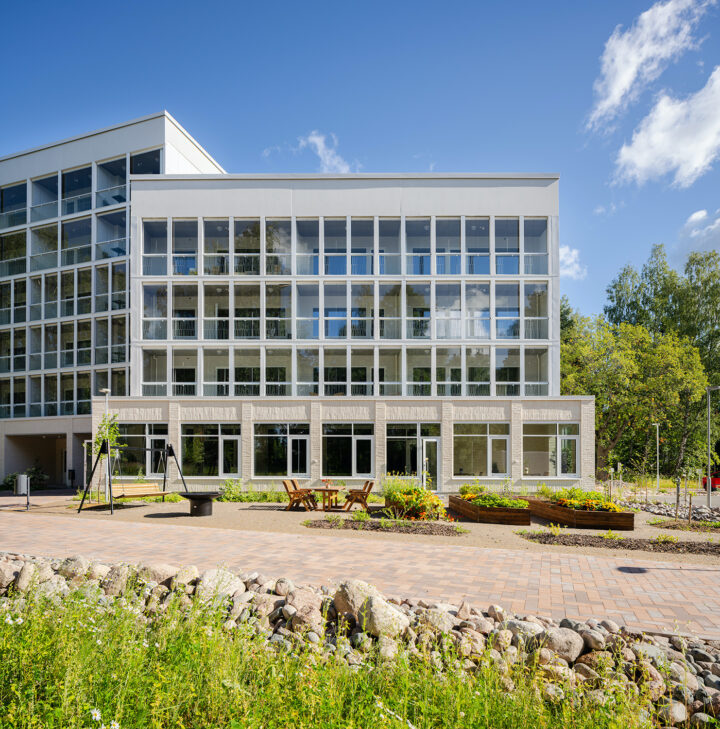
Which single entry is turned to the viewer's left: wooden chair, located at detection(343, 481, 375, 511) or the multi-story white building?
the wooden chair

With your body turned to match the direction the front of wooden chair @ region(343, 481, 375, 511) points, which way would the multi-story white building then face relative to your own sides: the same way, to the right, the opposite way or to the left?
to the left

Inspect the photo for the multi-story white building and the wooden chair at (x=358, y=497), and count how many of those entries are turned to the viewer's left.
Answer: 1

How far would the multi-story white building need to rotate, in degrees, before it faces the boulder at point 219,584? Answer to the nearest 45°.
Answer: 0° — it already faces it

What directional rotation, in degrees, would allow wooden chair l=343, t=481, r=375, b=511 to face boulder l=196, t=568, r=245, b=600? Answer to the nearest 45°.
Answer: approximately 90° to its left

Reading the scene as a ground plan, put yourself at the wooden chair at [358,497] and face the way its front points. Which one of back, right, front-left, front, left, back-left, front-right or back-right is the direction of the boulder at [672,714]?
left

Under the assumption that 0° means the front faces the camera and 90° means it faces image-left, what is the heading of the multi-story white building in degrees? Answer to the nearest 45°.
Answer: approximately 0°

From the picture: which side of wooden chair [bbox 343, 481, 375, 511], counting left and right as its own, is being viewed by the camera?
left

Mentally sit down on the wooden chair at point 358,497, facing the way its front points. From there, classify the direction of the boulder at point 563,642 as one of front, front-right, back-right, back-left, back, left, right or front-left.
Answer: left

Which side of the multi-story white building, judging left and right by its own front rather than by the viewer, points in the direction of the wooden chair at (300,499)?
front

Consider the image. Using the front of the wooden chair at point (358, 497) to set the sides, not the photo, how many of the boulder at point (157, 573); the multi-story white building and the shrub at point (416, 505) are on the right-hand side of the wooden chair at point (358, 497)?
1

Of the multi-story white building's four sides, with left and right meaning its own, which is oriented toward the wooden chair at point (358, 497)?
front

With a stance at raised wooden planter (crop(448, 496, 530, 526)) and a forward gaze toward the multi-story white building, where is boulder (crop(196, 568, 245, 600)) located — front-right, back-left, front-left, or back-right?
back-left
